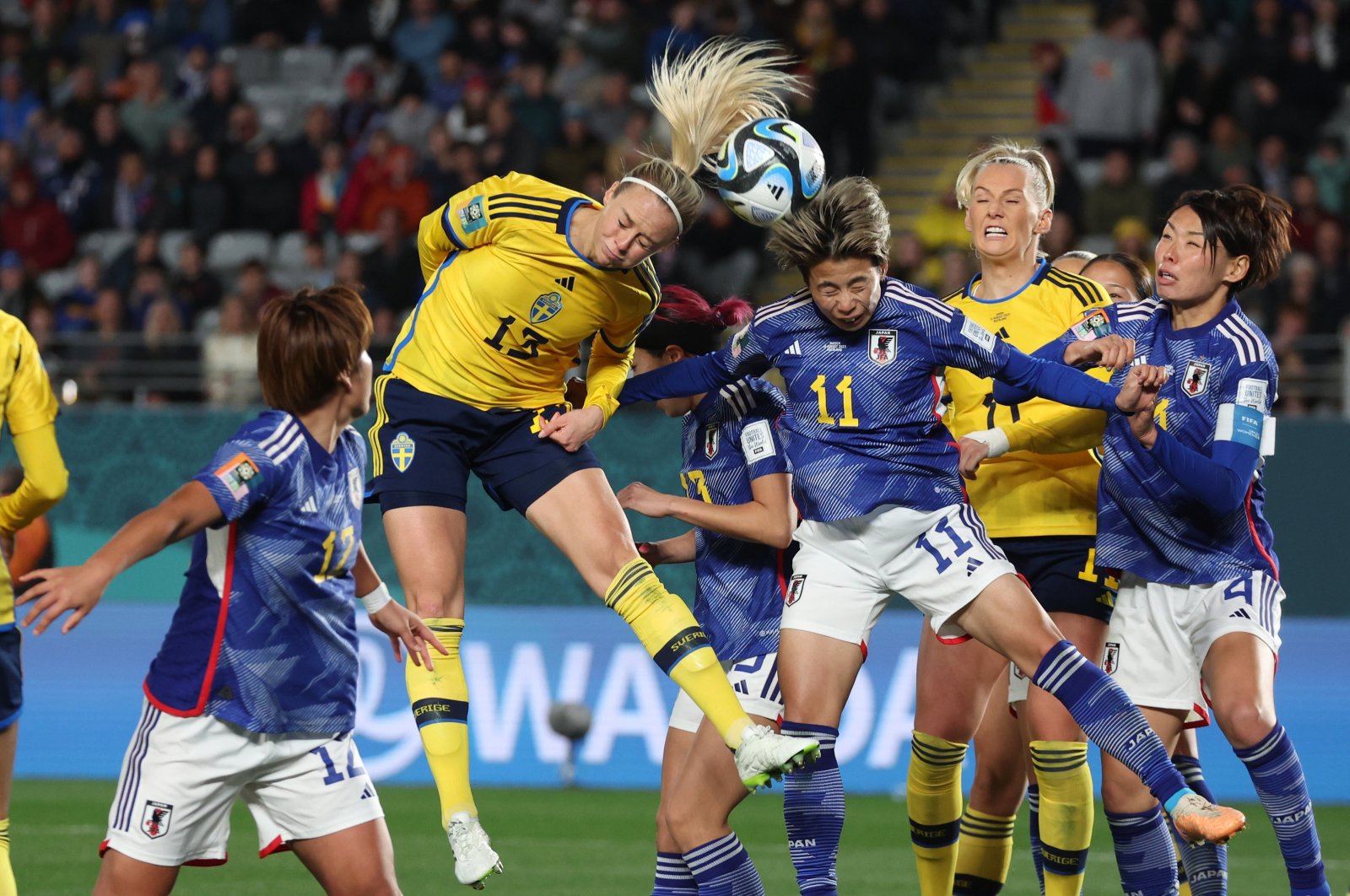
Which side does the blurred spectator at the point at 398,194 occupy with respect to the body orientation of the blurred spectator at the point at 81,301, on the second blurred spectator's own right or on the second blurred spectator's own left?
on the second blurred spectator's own left

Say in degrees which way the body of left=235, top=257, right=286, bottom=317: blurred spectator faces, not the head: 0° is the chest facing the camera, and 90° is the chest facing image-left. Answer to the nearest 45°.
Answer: approximately 0°

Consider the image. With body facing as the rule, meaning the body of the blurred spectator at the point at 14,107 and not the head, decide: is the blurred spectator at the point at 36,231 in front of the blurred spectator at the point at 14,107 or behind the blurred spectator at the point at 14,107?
in front

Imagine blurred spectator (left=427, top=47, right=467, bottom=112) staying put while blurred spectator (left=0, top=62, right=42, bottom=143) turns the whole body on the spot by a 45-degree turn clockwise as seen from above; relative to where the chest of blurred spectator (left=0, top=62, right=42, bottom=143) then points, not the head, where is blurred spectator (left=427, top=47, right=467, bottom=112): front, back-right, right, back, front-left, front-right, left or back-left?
left

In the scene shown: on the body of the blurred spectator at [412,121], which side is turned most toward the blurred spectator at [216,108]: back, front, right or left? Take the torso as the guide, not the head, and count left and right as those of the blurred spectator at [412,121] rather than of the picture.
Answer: right

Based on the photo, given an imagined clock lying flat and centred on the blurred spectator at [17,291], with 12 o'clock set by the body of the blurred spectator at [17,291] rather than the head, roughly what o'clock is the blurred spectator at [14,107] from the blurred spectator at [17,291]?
the blurred spectator at [14,107] is roughly at 6 o'clock from the blurred spectator at [17,291].

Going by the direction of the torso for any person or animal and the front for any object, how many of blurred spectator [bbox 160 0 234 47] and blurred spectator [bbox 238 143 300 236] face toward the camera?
2

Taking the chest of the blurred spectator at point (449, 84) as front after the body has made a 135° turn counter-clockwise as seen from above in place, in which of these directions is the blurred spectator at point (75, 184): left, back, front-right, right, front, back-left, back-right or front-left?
back-left

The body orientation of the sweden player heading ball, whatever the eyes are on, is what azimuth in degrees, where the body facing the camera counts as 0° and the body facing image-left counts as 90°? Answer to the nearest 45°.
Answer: approximately 0°
